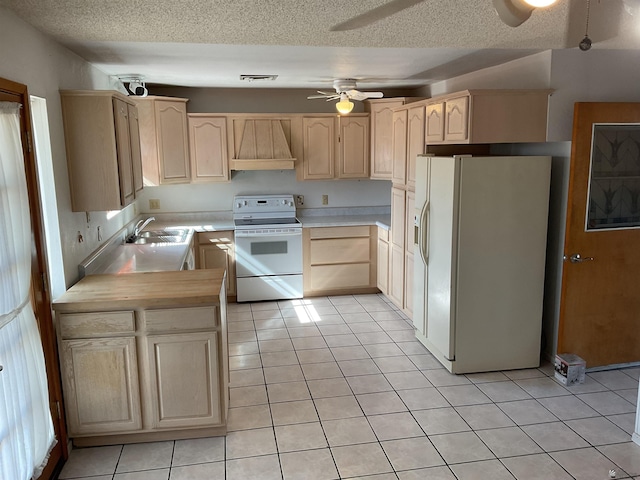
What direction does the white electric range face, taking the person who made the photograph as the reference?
facing the viewer

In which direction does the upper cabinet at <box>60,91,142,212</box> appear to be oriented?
to the viewer's right

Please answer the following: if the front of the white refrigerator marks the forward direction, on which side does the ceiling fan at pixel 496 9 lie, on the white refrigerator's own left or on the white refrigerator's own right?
on the white refrigerator's own left

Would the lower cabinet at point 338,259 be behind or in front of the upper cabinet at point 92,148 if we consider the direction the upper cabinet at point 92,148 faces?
in front

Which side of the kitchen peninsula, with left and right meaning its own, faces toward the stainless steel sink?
back

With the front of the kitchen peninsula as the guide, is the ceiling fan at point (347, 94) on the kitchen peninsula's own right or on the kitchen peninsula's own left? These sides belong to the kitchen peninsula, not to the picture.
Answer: on the kitchen peninsula's own left

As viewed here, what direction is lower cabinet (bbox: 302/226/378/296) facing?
toward the camera

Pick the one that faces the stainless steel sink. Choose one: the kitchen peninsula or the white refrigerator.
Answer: the white refrigerator

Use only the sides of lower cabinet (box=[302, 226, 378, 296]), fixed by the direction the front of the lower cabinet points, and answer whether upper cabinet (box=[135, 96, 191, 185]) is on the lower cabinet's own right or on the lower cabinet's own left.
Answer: on the lower cabinet's own right

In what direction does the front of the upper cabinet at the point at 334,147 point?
toward the camera

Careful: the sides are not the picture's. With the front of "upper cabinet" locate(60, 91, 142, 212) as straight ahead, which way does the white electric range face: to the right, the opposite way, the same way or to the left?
to the right

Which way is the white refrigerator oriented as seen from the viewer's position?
to the viewer's left

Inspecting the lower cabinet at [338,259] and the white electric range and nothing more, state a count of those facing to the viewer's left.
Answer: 0

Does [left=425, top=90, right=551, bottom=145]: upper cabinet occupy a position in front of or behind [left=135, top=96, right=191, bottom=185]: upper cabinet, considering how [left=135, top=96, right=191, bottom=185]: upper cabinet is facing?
in front

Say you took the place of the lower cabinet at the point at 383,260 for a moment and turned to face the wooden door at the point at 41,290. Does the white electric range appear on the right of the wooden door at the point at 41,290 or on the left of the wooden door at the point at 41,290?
right
